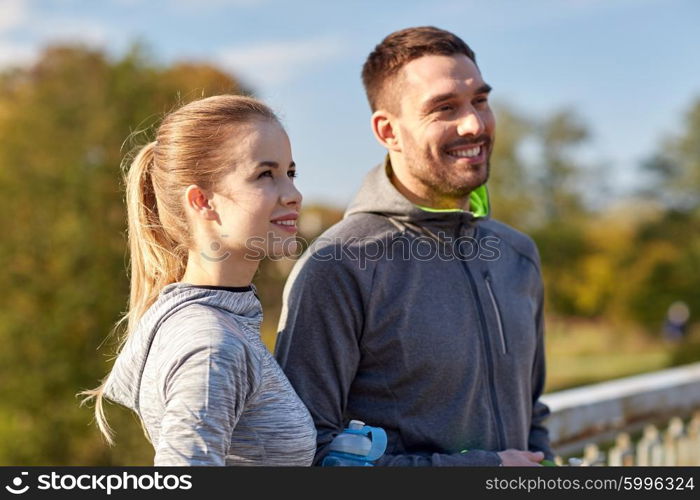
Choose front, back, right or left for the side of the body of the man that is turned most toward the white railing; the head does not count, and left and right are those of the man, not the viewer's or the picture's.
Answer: left

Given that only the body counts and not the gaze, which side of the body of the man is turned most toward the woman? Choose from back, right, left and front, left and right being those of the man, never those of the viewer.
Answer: right

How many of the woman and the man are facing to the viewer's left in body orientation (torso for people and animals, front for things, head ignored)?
0

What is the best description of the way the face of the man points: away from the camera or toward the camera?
toward the camera

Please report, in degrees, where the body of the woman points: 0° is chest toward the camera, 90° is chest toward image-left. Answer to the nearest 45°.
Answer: approximately 270°

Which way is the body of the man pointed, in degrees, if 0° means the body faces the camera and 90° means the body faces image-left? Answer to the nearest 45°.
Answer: approximately 315°

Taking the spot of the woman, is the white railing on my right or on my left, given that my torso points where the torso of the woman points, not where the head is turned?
on my left
